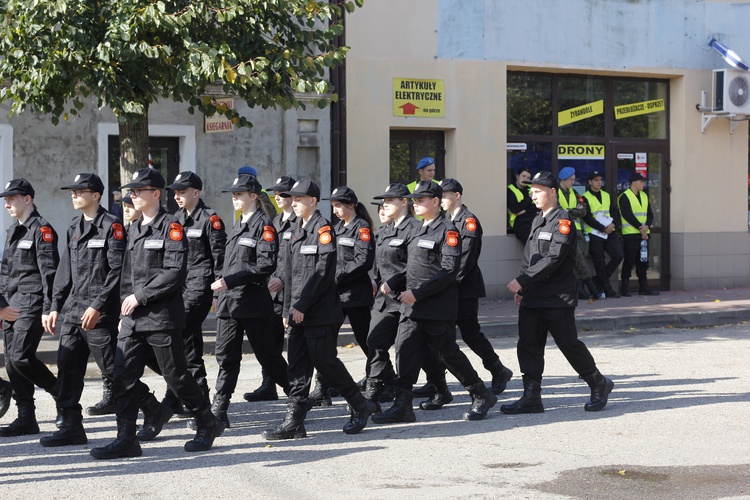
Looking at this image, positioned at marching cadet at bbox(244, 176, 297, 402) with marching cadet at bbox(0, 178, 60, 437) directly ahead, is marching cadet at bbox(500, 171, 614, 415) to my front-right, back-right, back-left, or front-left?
back-left

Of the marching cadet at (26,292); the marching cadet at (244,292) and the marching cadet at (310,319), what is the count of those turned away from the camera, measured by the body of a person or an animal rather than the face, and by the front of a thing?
0

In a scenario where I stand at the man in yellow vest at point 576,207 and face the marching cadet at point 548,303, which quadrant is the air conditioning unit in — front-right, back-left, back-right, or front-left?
back-left
